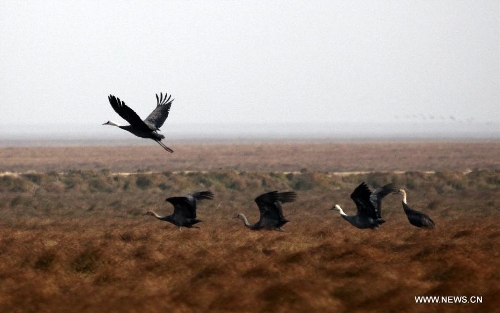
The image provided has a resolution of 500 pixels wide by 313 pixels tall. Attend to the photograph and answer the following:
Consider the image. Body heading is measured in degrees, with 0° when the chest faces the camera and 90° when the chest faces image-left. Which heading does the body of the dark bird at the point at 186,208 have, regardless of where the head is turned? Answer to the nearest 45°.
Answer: approximately 90°

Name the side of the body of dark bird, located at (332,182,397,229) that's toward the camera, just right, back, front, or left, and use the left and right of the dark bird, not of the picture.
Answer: left

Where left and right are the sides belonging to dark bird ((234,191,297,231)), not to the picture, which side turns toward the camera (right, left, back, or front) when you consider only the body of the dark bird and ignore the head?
left

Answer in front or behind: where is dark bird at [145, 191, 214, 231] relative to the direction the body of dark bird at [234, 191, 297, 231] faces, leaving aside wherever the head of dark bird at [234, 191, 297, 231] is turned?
in front

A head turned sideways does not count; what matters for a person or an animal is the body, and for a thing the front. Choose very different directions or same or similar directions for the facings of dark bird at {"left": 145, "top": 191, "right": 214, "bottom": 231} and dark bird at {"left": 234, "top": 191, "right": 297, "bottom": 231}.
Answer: same or similar directions

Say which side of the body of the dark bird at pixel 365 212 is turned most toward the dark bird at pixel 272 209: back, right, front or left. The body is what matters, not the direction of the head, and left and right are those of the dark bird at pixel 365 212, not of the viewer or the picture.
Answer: front

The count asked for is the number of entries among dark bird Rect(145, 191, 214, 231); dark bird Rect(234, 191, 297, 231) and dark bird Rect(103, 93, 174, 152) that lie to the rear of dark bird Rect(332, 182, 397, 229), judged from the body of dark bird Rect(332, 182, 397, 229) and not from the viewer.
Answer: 0

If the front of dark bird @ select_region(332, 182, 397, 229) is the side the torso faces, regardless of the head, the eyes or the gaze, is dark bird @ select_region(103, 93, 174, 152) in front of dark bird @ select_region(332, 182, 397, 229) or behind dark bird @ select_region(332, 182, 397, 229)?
in front

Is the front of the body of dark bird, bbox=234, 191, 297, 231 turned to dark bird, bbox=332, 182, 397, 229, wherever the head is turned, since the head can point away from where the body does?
no

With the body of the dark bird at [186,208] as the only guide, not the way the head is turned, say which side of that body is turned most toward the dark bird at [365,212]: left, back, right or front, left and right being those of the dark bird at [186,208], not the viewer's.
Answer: back

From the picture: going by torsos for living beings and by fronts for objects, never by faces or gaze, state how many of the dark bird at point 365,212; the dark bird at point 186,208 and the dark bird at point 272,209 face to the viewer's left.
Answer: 3

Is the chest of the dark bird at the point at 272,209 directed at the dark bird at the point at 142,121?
yes

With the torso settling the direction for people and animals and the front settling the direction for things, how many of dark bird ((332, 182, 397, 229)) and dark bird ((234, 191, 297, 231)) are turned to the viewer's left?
2
